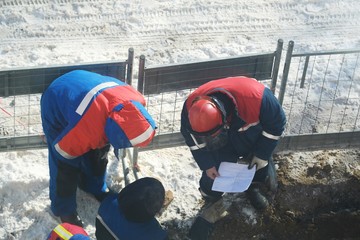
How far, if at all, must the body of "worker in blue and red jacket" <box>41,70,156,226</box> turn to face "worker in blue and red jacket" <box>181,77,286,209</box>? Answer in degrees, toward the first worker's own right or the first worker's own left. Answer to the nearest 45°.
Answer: approximately 45° to the first worker's own left

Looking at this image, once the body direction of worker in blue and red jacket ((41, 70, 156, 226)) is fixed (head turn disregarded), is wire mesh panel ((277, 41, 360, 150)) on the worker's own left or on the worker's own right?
on the worker's own left

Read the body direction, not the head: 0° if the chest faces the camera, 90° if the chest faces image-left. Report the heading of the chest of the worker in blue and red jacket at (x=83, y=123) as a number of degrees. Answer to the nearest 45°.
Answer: approximately 315°

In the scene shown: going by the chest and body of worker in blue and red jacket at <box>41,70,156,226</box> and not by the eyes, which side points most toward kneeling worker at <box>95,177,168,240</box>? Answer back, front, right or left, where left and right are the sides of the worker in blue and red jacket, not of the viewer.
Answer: front

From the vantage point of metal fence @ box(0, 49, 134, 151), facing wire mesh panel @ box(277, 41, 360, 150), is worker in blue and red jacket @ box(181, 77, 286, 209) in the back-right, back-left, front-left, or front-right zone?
front-right

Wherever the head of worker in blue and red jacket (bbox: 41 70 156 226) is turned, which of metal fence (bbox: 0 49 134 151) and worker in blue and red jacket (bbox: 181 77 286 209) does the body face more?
the worker in blue and red jacket
